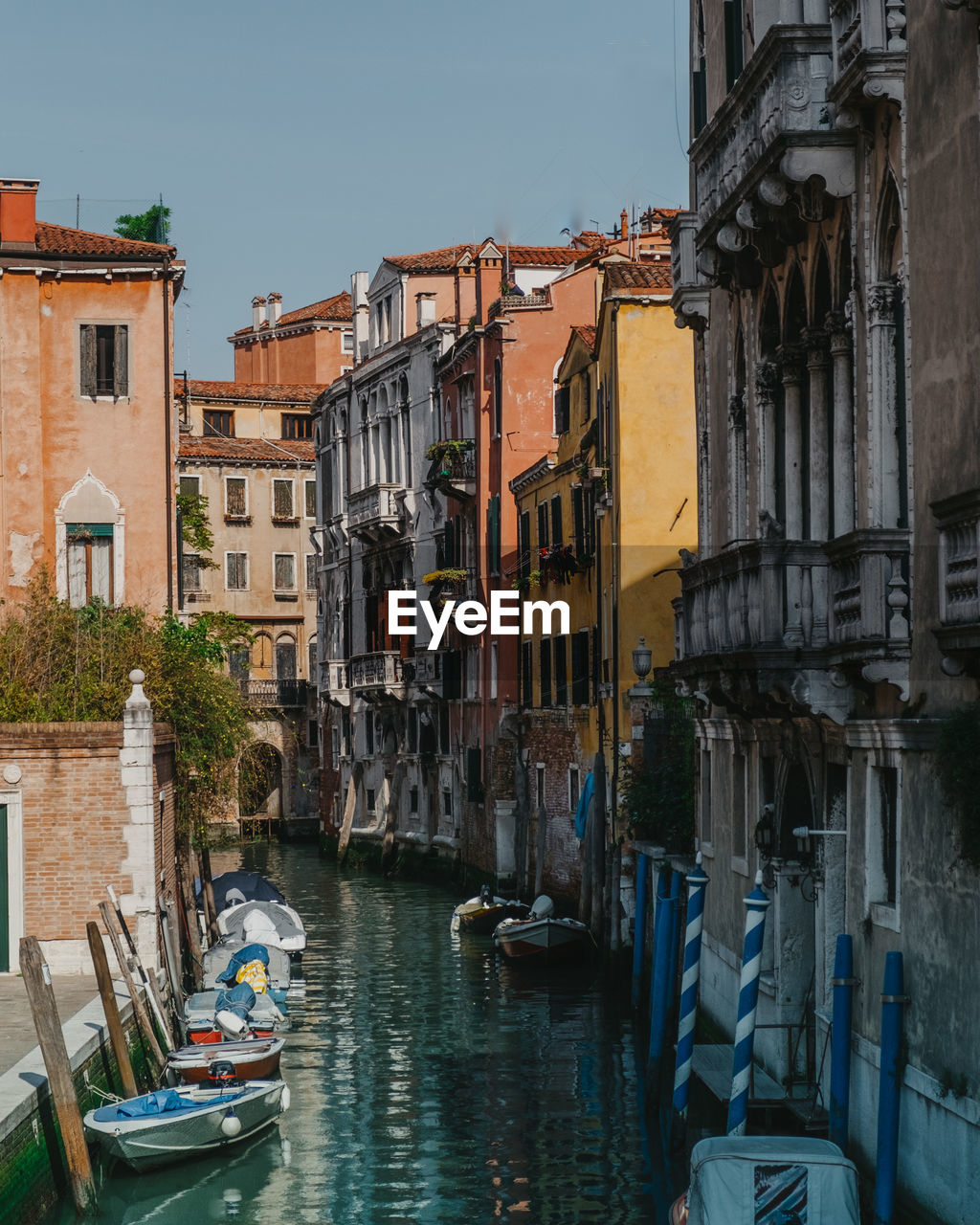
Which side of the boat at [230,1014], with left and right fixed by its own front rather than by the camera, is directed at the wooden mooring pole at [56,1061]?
back

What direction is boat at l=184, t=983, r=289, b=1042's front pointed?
away from the camera

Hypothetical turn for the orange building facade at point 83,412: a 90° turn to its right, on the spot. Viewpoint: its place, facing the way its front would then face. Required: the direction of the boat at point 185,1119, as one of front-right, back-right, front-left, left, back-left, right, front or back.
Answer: left

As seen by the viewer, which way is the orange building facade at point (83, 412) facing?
toward the camera

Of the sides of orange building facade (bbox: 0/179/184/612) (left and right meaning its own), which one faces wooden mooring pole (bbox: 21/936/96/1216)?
front

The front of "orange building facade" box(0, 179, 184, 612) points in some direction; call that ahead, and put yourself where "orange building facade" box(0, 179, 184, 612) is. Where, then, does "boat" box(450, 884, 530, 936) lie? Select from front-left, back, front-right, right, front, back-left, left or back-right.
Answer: back-left
